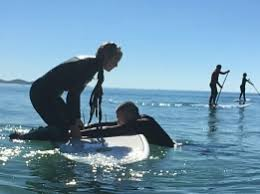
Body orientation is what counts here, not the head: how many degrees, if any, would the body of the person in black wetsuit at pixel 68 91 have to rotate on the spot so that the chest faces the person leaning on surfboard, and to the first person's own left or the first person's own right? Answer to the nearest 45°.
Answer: approximately 45° to the first person's own left

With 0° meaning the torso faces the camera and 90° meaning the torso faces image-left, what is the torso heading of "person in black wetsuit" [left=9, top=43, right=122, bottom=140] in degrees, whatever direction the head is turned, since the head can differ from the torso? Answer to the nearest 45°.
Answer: approximately 270°

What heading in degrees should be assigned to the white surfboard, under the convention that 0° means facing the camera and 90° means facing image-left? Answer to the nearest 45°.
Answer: approximately 270°

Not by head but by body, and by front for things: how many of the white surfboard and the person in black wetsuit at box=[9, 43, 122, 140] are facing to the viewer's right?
2
